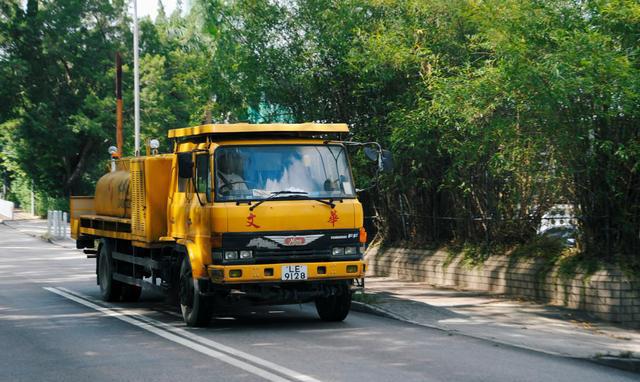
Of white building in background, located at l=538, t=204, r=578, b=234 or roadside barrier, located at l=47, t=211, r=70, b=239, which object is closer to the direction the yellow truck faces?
the white building in background

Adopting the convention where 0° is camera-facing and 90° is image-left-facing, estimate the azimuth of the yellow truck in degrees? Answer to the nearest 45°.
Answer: approximately 315°

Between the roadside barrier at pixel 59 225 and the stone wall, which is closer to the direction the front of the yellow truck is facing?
the stone wall

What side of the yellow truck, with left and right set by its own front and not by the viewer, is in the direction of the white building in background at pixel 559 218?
left

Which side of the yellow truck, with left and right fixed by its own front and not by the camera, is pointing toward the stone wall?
left
